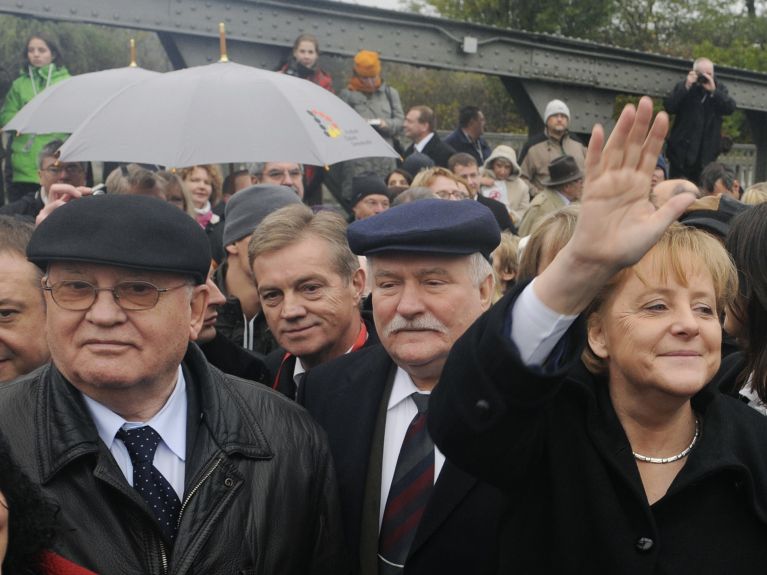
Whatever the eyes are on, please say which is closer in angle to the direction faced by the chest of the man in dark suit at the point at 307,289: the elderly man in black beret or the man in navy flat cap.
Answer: the elderly man in black beret

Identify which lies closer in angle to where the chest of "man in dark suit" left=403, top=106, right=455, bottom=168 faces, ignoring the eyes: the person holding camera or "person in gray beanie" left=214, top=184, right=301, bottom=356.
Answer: the person in gray beanie

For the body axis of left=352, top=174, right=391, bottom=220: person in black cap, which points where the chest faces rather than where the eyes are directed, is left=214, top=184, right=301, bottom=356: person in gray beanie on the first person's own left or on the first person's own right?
on the first person's own right

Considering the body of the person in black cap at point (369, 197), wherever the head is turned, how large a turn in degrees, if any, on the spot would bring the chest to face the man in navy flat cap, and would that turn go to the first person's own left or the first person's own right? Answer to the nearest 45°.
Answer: approximately 45° to the first person's own right

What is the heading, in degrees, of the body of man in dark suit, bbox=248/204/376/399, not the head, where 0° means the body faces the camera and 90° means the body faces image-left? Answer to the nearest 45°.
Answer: approximately 45°
